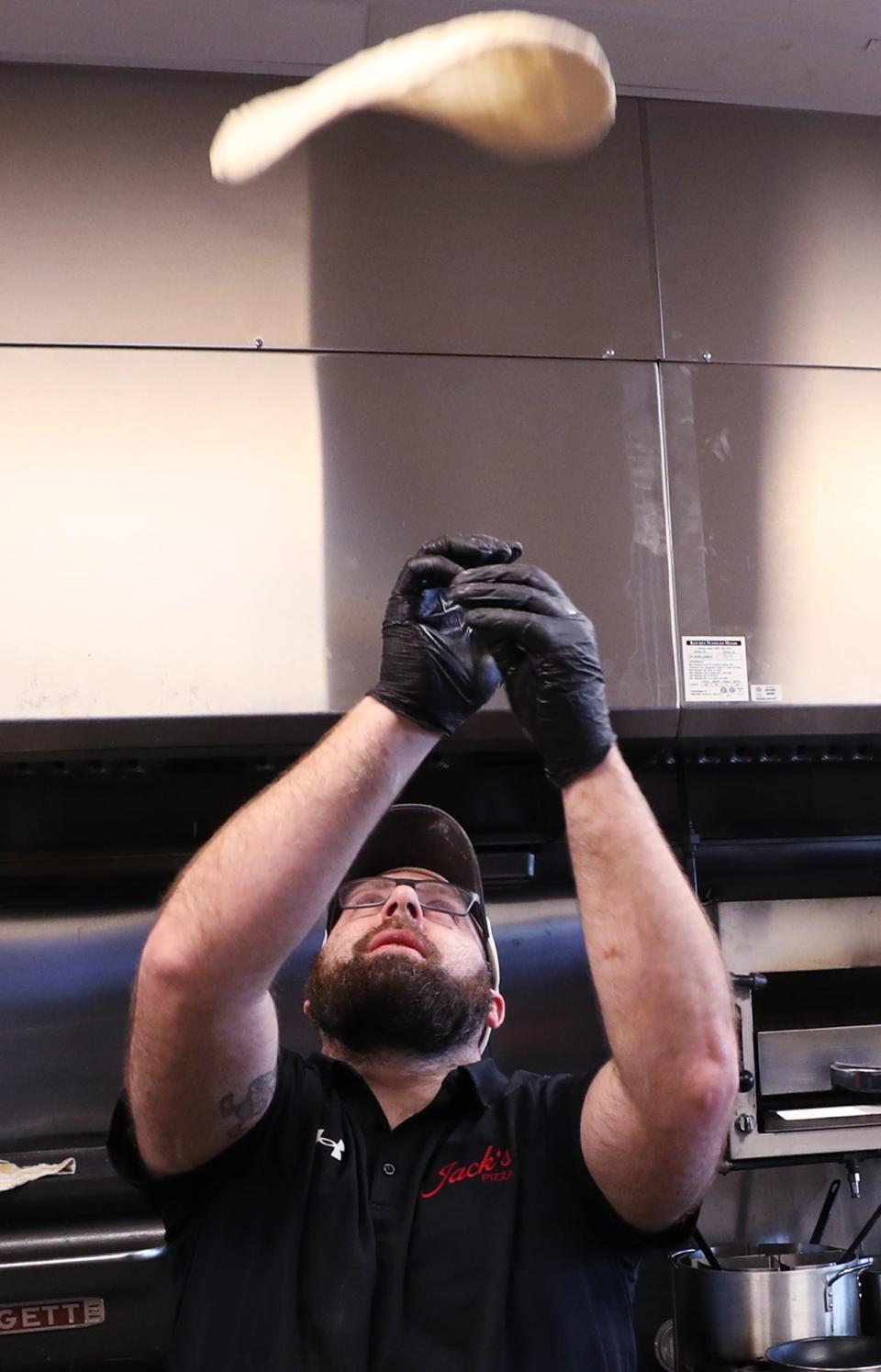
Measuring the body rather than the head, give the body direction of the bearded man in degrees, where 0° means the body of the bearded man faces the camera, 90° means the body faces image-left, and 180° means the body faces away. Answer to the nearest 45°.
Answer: approximately 0°

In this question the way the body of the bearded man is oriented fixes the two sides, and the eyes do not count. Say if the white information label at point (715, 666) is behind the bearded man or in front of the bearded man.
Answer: behind

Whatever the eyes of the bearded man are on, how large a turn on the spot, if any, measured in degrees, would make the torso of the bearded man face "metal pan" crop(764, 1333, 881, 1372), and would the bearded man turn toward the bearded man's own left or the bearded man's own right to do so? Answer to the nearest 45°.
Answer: approximately 135° to the bearded man's own left

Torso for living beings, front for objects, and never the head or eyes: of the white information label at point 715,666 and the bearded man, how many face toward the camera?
2
